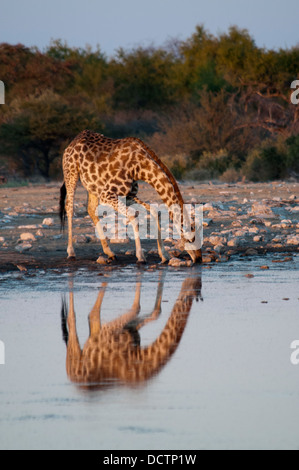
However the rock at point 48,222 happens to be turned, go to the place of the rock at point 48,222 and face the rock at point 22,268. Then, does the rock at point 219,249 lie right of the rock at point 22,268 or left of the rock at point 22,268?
left

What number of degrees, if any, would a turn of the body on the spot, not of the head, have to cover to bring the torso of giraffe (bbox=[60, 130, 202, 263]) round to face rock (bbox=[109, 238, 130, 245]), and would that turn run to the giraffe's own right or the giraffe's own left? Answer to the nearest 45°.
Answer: approximately 90° to the giraffe's own left

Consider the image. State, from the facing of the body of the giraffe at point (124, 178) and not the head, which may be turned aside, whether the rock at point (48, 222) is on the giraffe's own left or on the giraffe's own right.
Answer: on the giraffe's own left

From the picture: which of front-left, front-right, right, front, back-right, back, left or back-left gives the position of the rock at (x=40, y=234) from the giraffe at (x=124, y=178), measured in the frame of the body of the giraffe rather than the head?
back-left

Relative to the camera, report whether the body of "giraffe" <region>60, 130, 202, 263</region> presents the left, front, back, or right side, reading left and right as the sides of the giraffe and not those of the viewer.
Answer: right

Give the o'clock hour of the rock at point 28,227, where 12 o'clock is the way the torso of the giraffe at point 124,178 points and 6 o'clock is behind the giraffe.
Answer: The rock is roughly at 8 o'clock from the giraffe.

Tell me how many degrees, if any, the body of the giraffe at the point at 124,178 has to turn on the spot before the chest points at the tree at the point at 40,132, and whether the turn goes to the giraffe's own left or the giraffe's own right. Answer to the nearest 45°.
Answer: approximately 90° to the giraffe's own left

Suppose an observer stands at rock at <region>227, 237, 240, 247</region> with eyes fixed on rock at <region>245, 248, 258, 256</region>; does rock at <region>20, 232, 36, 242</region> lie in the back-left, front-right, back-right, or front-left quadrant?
back-right

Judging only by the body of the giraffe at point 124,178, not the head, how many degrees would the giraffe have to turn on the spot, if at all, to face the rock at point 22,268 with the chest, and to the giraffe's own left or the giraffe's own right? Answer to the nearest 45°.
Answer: approximately 135° to the giraffe's own right

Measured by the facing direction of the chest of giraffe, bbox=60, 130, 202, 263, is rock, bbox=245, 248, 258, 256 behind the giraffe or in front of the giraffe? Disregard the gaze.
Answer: in front

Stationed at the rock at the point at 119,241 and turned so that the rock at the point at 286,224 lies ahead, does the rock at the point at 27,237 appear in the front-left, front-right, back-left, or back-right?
back-left

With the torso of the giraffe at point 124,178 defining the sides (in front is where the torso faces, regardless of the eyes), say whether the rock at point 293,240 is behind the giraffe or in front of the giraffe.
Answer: in front

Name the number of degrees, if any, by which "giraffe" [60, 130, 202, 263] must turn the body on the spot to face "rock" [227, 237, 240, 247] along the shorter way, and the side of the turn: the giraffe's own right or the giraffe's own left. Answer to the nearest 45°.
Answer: approximately 45° to the giraffe's own left

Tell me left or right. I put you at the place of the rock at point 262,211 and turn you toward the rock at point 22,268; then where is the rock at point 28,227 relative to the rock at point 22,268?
right

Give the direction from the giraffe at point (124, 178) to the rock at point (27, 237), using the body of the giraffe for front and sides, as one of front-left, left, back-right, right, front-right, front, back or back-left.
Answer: back-left
